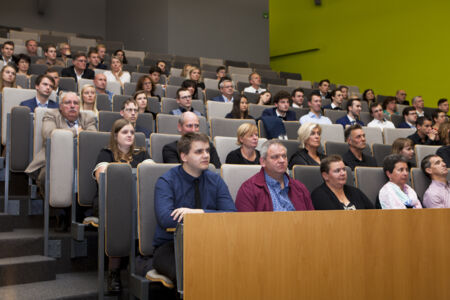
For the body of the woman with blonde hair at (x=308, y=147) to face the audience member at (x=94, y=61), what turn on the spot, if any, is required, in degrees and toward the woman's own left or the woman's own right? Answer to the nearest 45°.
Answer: approximately 180°

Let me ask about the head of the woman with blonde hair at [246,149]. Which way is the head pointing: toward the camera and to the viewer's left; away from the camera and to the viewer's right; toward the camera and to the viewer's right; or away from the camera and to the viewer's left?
toward the camera and to the viewer's right

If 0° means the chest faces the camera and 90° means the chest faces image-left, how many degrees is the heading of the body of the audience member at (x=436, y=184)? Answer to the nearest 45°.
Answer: approximately 315°

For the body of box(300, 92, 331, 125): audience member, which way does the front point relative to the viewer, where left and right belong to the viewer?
facing the viewer and to the right of the viewer

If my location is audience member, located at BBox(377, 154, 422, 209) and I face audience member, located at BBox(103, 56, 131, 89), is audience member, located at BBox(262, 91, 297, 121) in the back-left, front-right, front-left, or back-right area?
front-right

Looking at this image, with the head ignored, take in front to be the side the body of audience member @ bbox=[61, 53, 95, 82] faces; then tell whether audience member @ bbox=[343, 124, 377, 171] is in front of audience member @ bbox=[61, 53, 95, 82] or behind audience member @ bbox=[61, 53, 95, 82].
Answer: in front

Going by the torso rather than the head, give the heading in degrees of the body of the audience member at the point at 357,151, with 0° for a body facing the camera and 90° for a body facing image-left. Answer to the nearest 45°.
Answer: approximately 315°

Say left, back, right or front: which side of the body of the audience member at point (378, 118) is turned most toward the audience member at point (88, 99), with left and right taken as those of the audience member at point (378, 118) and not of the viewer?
right

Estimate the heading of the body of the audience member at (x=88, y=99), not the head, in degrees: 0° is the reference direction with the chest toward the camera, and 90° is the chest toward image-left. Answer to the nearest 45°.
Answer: approximately 315°

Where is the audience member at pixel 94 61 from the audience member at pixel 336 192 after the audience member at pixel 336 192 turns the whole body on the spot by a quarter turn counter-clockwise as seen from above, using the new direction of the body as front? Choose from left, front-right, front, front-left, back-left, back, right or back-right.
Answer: left

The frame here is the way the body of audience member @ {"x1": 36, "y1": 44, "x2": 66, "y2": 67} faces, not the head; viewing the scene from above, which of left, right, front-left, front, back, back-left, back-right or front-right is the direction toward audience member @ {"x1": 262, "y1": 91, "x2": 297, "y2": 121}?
front

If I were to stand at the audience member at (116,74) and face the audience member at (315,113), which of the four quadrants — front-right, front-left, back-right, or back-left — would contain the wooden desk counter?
front-right

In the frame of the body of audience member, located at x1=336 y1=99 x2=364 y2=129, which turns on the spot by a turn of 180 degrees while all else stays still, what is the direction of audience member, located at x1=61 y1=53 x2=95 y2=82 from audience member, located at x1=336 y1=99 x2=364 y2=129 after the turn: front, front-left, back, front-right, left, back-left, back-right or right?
front-left

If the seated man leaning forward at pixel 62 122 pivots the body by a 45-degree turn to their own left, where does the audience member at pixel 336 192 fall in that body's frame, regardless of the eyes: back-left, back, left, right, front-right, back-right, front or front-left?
front-right

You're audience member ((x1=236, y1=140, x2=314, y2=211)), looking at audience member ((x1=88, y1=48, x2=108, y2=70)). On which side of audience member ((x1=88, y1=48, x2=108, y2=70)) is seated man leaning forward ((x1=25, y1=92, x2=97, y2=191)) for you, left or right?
left
